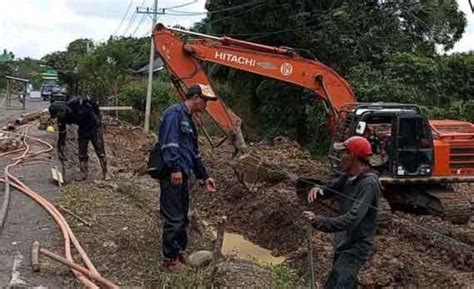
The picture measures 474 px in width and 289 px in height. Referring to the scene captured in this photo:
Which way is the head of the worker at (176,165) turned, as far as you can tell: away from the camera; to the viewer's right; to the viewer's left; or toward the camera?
to the viewer's right

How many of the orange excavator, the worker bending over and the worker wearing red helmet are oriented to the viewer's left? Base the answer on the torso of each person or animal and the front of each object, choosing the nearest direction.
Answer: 3

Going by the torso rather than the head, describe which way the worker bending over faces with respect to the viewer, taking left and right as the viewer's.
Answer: facing to the left of the viewer

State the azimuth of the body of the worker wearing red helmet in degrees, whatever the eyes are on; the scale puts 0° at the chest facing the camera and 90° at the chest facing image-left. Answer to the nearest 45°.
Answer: approximately 90°

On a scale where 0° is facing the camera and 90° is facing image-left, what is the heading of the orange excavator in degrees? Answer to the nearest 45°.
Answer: approximately 90°

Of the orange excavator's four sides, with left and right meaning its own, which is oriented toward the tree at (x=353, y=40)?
right

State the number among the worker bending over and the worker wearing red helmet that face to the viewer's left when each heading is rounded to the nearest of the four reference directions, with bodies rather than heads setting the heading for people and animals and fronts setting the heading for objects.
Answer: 2

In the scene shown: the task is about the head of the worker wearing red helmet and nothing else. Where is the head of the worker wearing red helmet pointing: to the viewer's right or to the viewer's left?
to the viewer's left

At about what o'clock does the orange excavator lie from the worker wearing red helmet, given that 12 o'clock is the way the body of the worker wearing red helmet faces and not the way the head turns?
The orange excavator is roughly at 3 o'clock from the worker wearing red helmet.

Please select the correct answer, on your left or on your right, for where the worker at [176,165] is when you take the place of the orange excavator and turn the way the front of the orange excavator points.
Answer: on your left

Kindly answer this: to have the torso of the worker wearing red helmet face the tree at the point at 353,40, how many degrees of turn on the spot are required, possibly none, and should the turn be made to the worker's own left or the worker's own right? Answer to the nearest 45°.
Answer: approximately 90° to the worker's own right

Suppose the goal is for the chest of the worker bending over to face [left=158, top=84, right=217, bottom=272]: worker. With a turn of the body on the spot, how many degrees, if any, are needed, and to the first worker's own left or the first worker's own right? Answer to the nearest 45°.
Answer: approximately 90° to the first worker's own left
